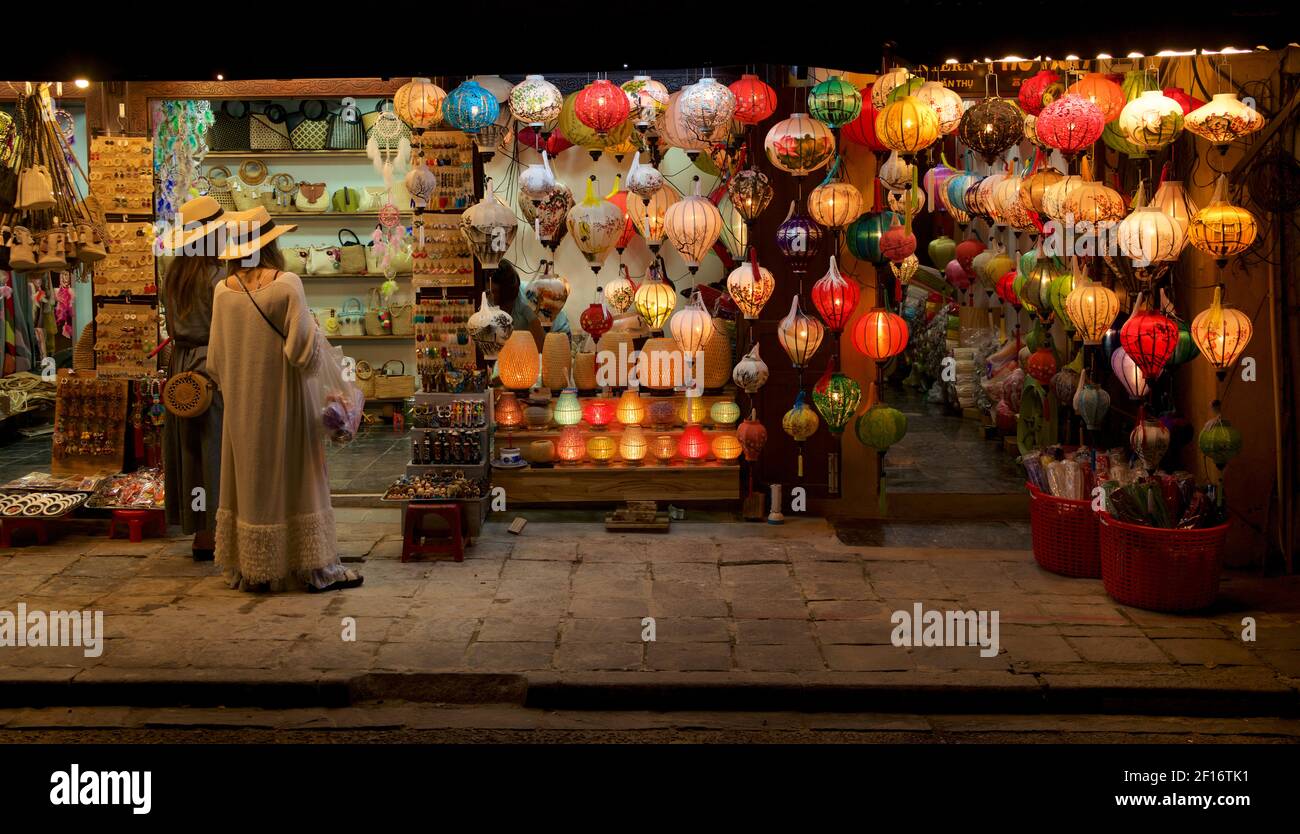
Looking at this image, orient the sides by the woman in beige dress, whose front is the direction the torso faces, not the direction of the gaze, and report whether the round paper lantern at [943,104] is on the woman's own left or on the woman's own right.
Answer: on the woman's own right

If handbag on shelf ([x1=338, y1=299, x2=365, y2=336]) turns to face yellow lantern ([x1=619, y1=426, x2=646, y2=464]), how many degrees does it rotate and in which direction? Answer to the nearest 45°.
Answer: approximately 45° to its left

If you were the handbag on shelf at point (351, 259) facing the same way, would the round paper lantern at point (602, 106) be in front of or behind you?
in front

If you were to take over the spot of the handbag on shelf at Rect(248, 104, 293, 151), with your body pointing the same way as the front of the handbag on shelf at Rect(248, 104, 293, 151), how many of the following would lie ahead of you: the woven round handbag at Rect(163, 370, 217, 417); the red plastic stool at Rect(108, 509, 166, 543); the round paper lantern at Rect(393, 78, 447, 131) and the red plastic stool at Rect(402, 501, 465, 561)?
4

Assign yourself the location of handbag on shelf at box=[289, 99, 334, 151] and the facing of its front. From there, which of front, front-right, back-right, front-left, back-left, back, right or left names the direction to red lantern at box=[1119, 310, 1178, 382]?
front-left

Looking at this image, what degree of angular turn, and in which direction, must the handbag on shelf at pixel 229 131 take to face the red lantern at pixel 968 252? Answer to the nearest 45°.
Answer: approximately 45° to its left

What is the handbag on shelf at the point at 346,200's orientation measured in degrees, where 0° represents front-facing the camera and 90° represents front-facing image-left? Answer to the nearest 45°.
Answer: approximately 0°

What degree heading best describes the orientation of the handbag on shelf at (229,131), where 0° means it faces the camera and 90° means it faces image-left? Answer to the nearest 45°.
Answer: approximately 0°

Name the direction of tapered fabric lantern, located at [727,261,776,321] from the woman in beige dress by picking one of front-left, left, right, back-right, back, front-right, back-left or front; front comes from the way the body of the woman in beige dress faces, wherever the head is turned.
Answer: front-right
